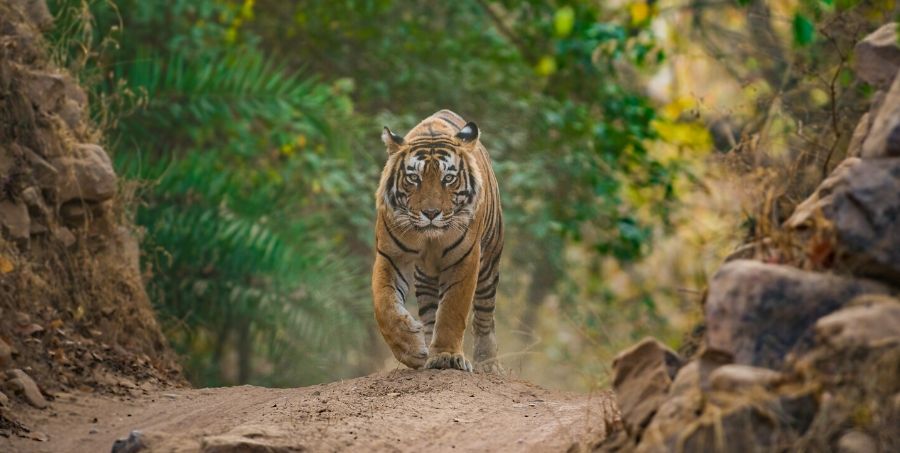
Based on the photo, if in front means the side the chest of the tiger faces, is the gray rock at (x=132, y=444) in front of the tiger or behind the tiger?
in front

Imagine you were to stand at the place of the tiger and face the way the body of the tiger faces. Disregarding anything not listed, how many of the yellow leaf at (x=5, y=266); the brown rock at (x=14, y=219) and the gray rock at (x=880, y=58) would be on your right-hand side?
2

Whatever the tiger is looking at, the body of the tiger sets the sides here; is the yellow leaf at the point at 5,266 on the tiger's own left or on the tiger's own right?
on the tiger's own right

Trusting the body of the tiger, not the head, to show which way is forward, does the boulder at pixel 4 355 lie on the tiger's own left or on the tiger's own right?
on the tiger's own right

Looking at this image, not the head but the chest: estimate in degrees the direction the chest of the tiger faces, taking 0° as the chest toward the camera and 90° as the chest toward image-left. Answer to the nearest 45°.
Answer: approximately 0°

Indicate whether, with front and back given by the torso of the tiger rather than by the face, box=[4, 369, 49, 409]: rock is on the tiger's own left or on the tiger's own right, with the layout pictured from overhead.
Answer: on the tiger's own right

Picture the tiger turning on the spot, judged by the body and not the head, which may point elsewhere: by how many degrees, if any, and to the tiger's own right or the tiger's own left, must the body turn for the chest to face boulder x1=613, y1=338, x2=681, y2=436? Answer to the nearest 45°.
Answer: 0° — it already faces it

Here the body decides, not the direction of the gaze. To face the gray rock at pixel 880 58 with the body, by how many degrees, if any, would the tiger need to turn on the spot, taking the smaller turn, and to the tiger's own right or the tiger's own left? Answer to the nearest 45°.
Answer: approximately 45° to the tiger's own left

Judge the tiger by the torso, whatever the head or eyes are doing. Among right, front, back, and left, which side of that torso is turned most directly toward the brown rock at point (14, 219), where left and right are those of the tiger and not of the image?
right

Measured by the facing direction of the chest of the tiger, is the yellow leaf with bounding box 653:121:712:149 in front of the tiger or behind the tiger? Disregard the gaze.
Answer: behind
